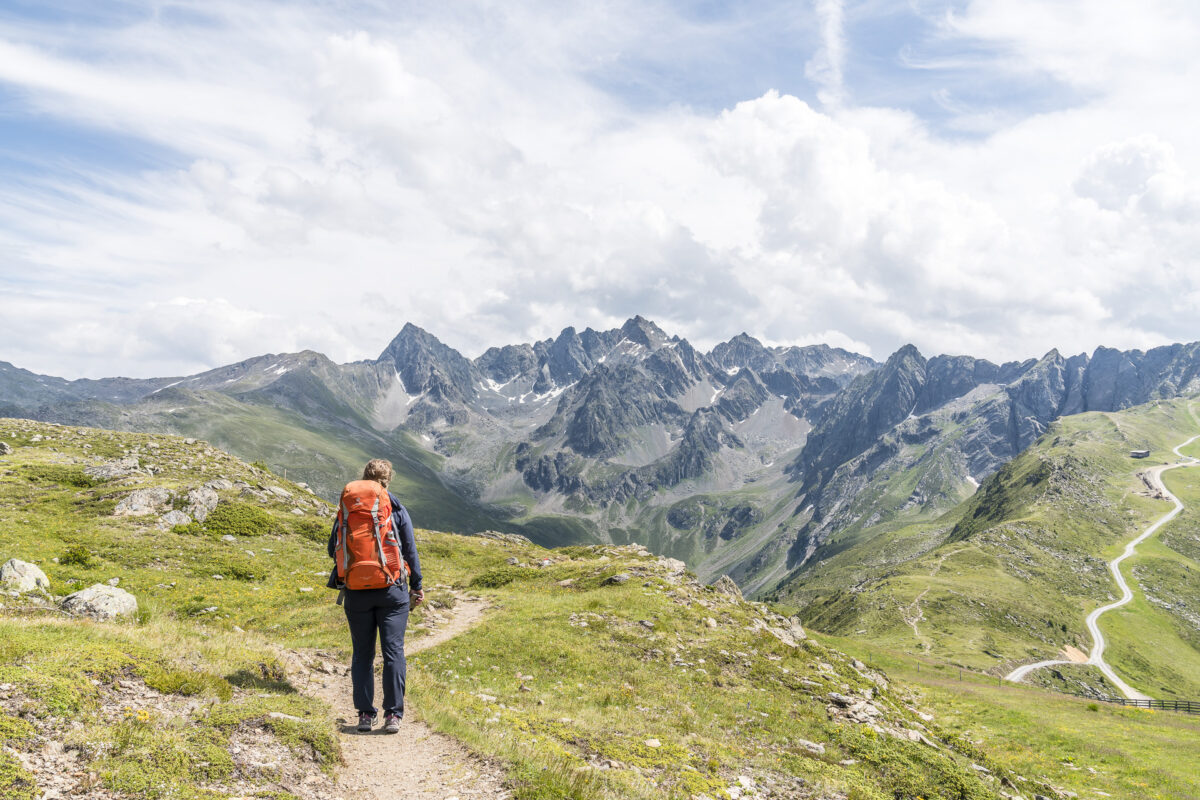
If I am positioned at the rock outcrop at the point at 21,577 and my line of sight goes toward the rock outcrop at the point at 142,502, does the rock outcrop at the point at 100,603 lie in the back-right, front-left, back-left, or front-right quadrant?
back-right

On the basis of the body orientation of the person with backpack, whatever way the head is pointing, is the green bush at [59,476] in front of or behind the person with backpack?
in front

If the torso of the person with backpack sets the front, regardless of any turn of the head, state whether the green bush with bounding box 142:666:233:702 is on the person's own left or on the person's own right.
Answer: on the person's own left

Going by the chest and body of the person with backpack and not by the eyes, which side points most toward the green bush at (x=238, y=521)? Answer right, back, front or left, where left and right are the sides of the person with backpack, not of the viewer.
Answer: front

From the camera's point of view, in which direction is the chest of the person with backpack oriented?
away from the camera

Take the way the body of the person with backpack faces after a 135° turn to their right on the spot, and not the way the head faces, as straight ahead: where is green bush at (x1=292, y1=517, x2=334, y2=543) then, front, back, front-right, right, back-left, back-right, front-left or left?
back-left

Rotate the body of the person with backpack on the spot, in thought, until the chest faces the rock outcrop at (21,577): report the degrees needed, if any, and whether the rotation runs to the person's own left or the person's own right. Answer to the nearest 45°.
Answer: approximately 45° to the person's own left

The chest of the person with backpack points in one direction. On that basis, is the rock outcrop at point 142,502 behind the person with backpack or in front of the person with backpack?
in front

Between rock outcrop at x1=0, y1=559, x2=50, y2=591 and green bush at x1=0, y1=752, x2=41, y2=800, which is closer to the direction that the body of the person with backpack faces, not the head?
the rock outcrop
